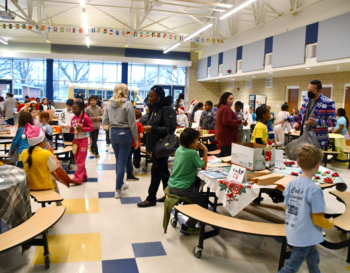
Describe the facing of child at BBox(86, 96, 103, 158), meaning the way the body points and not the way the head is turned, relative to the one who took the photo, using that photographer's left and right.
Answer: facing the viewer

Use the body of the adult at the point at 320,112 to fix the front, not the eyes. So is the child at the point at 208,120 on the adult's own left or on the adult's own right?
on the adult's own right

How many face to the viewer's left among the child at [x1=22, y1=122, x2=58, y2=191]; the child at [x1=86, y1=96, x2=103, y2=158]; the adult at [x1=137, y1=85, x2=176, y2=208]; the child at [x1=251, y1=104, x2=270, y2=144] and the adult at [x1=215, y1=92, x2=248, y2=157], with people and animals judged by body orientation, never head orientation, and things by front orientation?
1

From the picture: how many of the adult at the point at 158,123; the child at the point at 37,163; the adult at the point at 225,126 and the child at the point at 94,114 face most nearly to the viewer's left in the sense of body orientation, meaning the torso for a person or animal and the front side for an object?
1

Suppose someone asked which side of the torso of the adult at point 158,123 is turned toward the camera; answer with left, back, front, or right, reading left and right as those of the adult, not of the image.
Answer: left

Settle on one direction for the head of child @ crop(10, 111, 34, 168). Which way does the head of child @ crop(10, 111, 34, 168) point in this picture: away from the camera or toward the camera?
away from the camera

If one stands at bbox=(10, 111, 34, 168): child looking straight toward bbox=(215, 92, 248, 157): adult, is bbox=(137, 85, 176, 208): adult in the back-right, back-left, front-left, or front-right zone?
front-right

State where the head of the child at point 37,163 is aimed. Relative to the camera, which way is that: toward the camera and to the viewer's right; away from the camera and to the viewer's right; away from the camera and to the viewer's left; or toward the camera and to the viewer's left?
away from the camera and to the viewer's right

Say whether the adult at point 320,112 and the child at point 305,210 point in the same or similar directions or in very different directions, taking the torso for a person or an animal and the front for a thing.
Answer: very different directions

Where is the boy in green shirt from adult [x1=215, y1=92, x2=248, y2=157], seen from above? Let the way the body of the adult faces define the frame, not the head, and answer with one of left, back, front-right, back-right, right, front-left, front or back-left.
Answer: right
